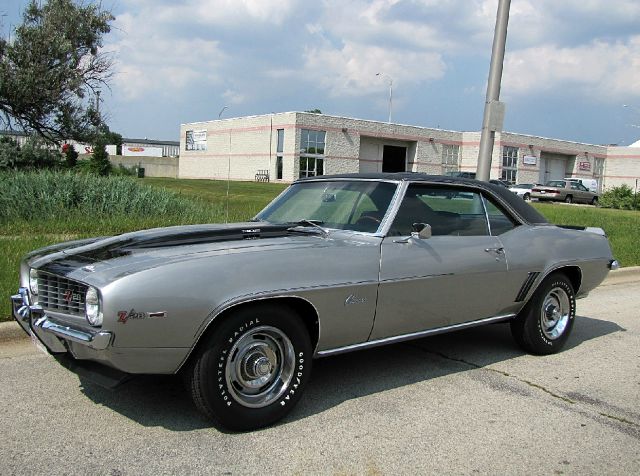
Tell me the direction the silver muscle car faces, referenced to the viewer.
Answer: facing the viewer and to the left of the viewer

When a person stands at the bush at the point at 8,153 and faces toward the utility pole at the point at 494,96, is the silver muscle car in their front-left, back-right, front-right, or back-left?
front-right

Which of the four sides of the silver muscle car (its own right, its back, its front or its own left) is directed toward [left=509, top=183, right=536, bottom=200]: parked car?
back

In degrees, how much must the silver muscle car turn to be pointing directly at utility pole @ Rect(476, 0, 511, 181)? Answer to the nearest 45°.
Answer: approximately 180°

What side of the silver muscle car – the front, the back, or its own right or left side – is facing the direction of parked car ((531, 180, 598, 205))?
back

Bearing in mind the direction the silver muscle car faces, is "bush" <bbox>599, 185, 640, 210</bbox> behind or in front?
behind
